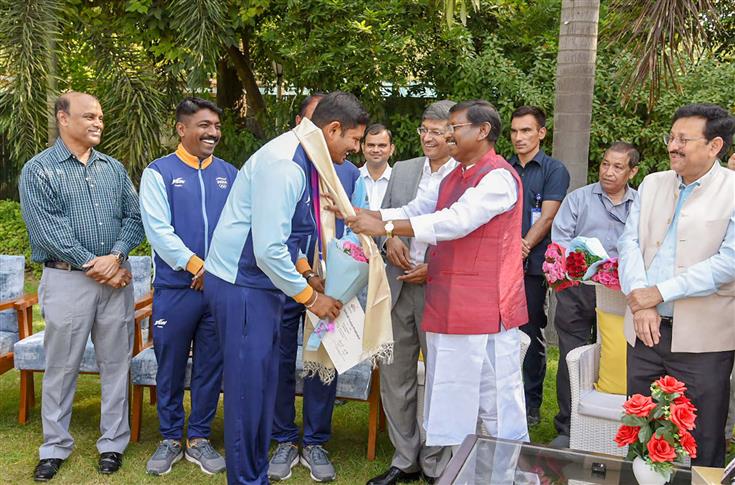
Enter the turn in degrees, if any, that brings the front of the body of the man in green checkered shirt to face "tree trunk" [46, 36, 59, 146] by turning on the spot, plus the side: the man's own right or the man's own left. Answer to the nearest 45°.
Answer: approximately 135° to the man's own left

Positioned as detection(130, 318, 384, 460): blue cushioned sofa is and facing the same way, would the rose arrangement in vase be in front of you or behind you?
in front

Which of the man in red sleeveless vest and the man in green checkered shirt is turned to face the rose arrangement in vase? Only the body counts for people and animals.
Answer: the man in green checkered shirt

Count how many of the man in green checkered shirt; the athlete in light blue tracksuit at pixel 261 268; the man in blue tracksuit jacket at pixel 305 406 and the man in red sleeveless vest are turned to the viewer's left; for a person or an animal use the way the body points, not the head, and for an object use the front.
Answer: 1

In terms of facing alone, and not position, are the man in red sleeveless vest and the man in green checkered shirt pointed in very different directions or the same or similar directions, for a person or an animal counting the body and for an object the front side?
very different directions

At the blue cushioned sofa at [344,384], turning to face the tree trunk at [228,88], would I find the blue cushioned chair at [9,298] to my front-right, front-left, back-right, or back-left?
front-left

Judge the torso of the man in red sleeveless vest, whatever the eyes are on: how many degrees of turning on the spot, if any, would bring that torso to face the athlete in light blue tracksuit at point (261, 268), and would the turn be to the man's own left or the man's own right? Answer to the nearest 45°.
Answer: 0° — they already face them

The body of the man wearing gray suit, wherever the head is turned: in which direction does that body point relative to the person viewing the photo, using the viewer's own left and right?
facing the viewer and to the left of the viewer

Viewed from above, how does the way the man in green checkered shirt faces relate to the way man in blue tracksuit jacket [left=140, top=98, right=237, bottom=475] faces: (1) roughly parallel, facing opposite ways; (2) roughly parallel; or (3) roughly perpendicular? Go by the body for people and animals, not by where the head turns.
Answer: roughly parallel

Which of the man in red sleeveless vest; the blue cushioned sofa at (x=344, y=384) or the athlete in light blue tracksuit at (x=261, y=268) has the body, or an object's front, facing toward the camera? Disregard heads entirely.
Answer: the blue cushioned sofa

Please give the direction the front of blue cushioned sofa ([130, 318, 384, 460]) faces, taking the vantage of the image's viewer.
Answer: facing the viewer

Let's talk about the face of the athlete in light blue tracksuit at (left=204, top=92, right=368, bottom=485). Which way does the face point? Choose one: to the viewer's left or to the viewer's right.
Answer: to the viewer's right

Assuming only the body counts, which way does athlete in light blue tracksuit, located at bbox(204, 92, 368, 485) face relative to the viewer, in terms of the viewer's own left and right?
facing to the right of the viewer

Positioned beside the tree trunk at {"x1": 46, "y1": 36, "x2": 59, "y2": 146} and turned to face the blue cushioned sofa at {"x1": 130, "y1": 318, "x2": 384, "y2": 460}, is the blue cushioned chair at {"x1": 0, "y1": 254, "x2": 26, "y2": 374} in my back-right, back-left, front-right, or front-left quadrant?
front-right
